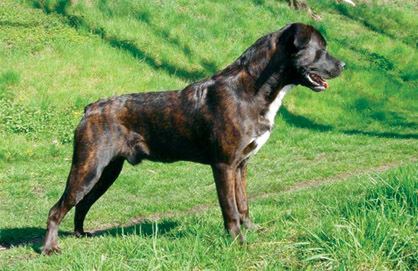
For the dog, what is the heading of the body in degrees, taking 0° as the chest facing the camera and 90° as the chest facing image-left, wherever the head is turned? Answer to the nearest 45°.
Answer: approximately 270°
